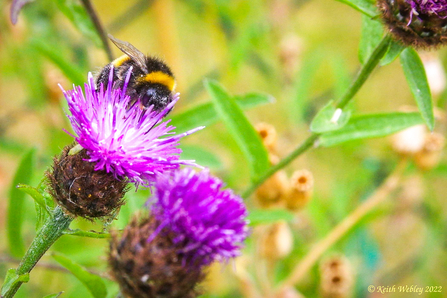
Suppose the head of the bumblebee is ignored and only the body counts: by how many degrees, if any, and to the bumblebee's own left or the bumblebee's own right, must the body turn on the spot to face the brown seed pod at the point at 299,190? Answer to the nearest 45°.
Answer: approximately 90° to the bumblebee's own left

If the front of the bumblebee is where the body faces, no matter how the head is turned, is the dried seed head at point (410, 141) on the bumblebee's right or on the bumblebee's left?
on the bumblebee's left

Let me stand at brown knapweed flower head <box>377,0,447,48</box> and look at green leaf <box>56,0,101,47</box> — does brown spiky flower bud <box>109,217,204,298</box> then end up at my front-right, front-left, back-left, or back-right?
front-left

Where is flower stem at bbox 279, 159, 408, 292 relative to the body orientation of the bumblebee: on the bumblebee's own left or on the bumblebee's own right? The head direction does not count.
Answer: on the bumblebee's own left

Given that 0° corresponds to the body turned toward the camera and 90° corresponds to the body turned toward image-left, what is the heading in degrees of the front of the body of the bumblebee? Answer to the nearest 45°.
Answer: approximately 315°
